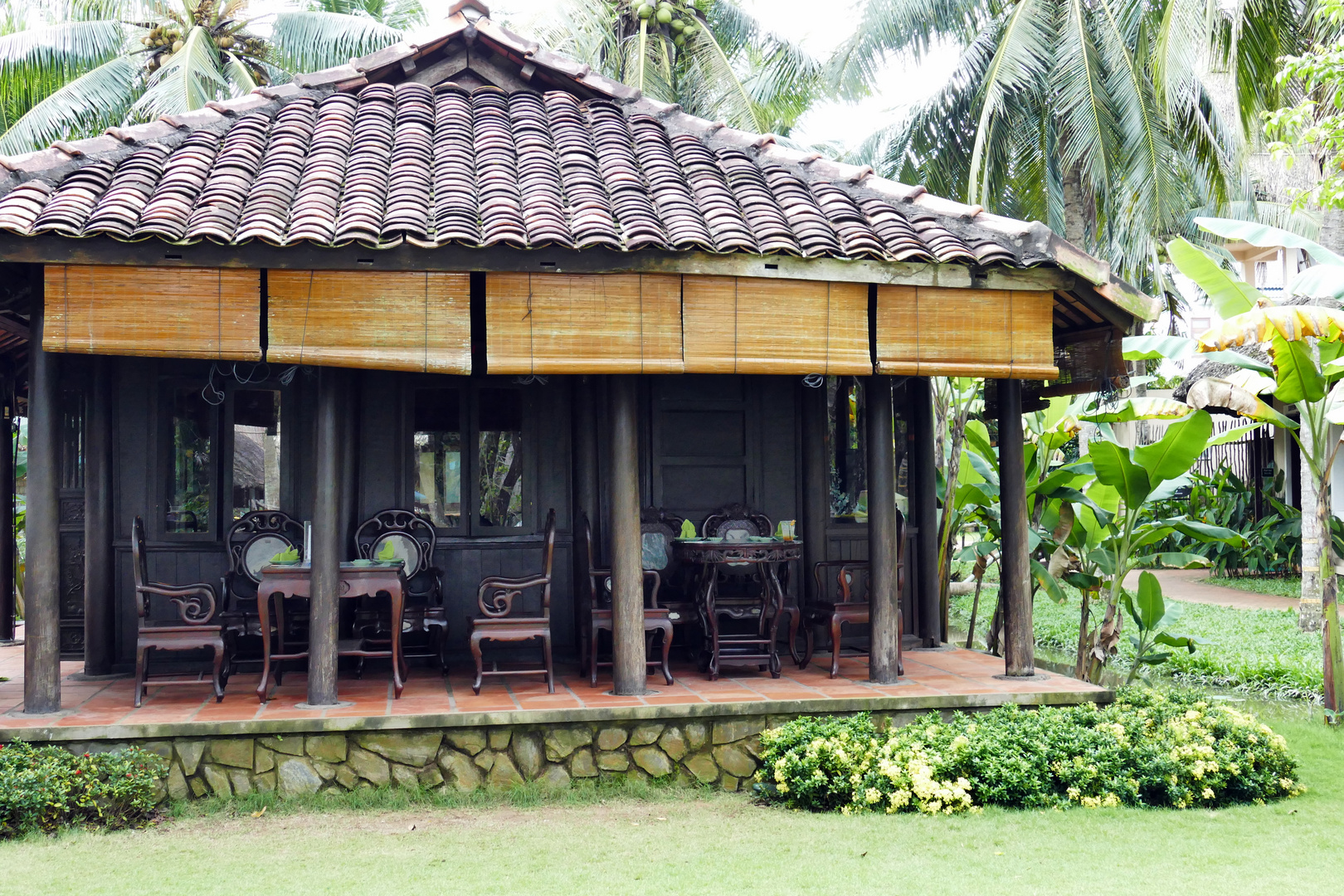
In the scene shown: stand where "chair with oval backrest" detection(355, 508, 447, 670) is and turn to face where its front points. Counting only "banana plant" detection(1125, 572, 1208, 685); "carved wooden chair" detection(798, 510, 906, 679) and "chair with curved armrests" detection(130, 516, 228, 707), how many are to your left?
2

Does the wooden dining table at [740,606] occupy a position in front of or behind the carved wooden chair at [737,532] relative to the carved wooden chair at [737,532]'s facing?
in front

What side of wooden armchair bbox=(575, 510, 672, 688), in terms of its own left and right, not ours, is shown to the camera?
right

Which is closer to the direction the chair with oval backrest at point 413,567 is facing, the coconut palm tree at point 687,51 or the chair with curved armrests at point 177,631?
the chair with curved armrests

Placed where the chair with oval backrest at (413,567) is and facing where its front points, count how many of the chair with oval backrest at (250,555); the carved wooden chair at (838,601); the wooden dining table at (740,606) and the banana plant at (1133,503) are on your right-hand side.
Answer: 1

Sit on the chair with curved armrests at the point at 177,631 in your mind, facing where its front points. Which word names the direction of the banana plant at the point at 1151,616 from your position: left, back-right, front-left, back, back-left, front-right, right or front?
front

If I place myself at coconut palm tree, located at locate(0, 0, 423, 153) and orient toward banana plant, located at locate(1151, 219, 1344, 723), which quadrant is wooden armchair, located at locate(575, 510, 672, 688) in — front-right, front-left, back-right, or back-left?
front-right

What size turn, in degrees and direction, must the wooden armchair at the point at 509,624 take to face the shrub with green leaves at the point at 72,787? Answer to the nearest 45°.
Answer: approximately 45° to its left

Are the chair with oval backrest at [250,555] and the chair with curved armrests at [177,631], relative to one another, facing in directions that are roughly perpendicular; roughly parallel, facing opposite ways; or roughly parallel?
roughly perpendicular

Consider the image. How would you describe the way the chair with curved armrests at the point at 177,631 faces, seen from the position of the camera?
facing to the right of the viewer

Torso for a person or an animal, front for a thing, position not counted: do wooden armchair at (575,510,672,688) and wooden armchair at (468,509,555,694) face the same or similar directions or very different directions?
very different directions

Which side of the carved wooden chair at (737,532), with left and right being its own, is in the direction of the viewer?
front

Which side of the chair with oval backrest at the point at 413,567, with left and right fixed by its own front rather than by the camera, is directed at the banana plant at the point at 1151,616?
left

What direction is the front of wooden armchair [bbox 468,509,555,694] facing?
to the viewer's left

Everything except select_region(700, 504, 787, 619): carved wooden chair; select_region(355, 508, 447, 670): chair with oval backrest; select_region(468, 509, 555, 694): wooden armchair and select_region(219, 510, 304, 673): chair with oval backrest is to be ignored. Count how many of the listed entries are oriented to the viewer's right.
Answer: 0

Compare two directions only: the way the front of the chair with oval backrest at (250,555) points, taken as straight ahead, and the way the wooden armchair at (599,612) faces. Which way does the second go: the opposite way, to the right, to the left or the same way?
to the left
